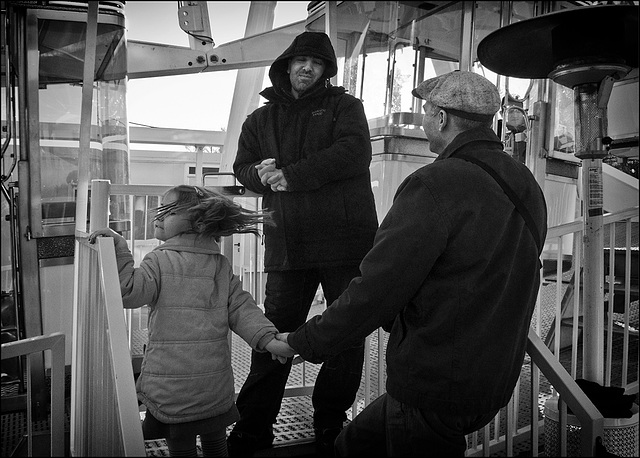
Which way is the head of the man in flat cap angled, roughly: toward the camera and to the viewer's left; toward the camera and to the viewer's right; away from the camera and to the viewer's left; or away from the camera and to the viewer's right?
away from the camera and to the viewer's left

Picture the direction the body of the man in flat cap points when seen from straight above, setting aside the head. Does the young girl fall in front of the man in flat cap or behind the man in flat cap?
in front

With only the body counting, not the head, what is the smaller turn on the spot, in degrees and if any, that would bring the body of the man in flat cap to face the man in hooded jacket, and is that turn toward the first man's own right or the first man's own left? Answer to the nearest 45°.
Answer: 0° — they already face them

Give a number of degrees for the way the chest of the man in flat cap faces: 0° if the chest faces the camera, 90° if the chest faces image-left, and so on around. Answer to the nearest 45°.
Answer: approximately 135°

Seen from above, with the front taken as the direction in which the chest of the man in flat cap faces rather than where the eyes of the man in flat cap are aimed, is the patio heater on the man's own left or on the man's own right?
on the man's own right

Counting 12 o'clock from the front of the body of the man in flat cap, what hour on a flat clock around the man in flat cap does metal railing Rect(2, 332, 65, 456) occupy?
The metal railing is roughly at 11 o'clock from the man in flat cap.

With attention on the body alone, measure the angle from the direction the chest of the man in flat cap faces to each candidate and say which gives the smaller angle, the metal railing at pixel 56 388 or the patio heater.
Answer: the metal railing
